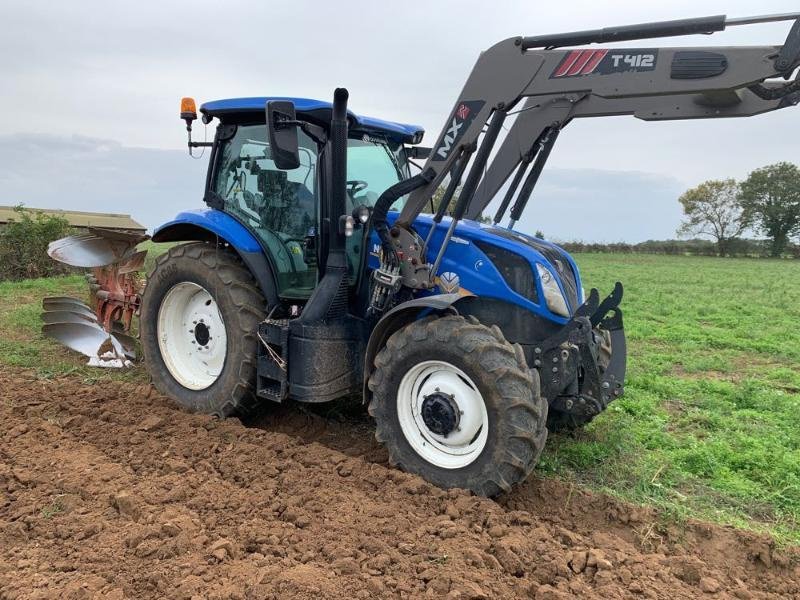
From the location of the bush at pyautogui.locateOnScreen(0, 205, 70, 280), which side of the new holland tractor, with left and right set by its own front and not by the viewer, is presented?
back
